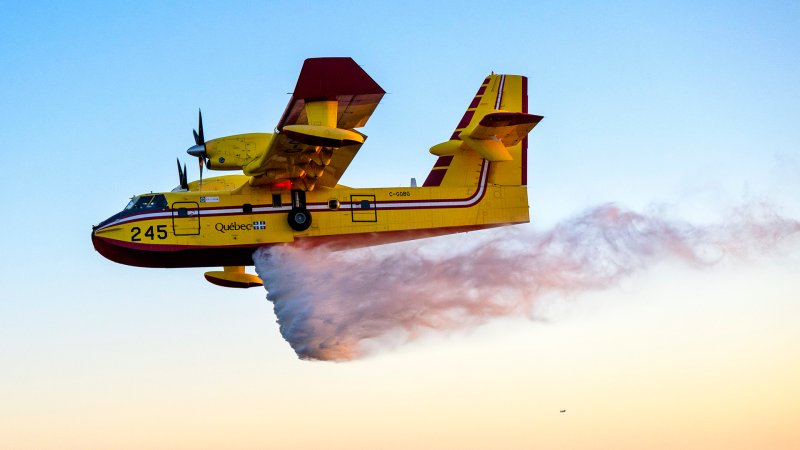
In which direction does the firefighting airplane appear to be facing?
to the viewer's left
